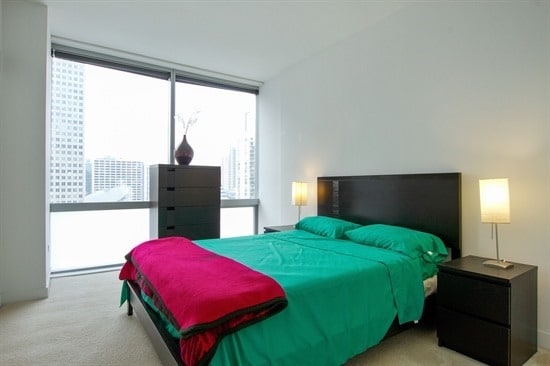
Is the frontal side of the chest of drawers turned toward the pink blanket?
yes

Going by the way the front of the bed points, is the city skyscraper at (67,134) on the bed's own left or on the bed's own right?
on the bed's own right

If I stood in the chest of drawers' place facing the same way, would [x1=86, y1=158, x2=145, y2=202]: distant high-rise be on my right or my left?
on my right

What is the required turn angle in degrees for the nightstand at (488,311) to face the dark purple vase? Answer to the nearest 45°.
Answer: approximately 45° to its right

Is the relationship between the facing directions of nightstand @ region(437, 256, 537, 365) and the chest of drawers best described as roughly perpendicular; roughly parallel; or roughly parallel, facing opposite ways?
roughly perpendicular

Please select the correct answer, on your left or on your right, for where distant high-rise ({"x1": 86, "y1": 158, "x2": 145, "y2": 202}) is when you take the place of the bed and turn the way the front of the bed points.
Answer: on your right

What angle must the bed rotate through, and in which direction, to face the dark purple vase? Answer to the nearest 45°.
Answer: approximately 90° to its right

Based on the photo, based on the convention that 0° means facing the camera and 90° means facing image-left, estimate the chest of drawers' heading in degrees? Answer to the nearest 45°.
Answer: approximately 0°

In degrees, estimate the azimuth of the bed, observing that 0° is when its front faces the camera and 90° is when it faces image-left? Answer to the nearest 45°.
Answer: approximately 45°

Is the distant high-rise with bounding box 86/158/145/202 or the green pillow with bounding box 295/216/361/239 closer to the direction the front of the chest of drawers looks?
the green pillow

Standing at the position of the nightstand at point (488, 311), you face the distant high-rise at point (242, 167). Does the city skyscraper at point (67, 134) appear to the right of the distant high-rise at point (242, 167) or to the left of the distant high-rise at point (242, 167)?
left
